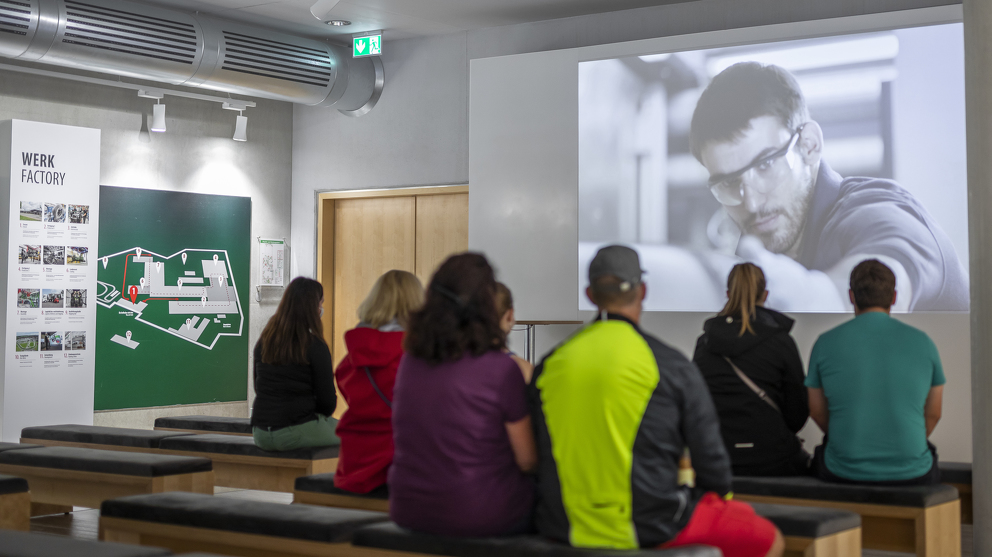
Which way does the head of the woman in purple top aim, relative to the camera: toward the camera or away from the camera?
away from the camera

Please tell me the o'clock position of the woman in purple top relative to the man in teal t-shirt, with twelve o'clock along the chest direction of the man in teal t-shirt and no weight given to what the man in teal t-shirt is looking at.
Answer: The woman in purple top is roughly at 7 o'clock from the man in teal t-shirt.

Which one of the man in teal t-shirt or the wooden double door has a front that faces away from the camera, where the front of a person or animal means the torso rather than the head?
the man in teal t-shirt

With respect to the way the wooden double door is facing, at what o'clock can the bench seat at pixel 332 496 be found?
The bench seat is roughly at 12 o'clock from the wooden double door.

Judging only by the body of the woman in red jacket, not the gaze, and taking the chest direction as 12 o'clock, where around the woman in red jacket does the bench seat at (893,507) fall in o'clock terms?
The bench seat is roughly at 2 o'clock from the woman in red jacket.

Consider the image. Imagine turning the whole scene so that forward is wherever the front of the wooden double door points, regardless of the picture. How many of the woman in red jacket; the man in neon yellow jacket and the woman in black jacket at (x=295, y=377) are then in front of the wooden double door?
3

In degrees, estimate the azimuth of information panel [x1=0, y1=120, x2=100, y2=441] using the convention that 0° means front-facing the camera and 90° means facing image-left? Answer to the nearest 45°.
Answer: approximately 315°

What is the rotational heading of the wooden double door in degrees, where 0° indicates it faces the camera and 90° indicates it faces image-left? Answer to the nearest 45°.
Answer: approximately 0°

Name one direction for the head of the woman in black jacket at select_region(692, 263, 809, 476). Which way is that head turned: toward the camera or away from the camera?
away from the camera

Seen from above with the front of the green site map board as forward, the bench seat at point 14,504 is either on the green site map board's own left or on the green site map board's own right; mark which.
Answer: on the green site map board's own right

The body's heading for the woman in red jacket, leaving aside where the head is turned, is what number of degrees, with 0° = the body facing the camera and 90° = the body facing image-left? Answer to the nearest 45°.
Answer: approximately 225°

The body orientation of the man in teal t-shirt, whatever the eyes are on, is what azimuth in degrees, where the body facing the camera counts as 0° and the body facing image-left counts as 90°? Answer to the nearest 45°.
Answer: approximately 180°

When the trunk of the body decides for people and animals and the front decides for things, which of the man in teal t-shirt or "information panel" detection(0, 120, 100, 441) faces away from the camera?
the man in teal t-shirt

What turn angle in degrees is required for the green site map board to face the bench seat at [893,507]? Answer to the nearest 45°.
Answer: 0° — it already faces it
